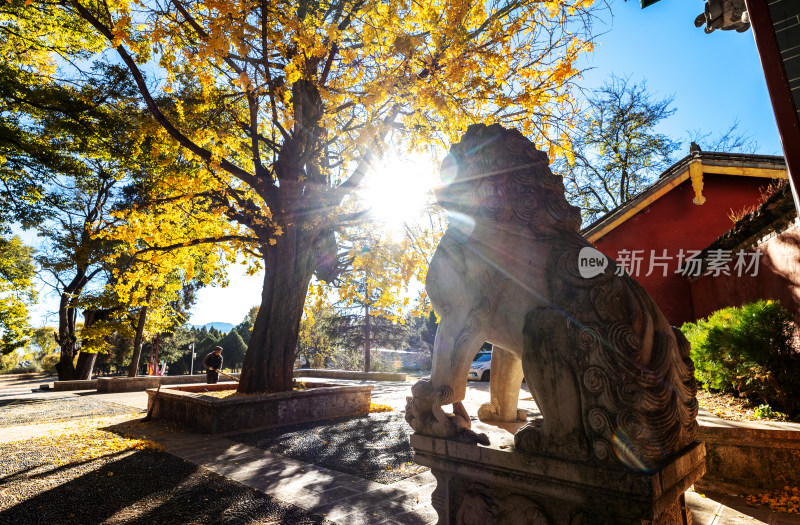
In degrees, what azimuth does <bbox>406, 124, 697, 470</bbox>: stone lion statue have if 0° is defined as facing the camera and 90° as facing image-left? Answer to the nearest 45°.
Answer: approximately 135°

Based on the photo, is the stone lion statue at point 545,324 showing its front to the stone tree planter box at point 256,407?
yes

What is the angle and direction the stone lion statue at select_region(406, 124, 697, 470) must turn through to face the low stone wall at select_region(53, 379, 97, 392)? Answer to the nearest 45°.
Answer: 0° — it already faces it

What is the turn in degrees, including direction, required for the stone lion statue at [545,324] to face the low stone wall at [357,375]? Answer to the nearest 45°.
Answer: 0° — it already faces it

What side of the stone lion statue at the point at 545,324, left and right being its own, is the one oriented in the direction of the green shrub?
right

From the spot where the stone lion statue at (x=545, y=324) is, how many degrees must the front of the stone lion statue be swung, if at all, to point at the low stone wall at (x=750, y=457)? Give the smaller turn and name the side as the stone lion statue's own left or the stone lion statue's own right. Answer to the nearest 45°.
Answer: approximately 90° to the stone lion statue's own right

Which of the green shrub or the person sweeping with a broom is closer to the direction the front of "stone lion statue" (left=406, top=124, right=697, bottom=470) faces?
the person sweeping with a broom
